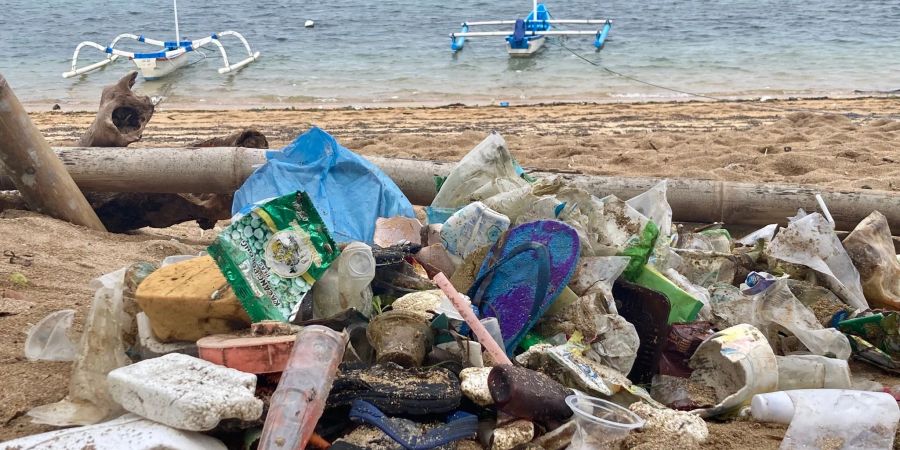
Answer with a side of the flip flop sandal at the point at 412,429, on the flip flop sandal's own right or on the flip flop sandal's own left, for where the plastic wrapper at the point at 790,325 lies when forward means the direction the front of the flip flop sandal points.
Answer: on the flip flop sandal's own left

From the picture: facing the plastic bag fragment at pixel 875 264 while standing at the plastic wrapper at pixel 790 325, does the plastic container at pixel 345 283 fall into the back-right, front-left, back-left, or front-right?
back-left

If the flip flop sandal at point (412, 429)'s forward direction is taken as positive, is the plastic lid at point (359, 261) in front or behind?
behind

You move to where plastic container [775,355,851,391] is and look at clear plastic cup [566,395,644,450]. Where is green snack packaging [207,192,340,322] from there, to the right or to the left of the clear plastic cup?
right

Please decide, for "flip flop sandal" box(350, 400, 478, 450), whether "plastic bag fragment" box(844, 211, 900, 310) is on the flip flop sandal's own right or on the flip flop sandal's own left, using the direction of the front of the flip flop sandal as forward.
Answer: on the flip flop sandal's own left

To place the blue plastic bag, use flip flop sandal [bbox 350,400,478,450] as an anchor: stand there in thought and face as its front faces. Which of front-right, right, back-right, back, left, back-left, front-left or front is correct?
back
